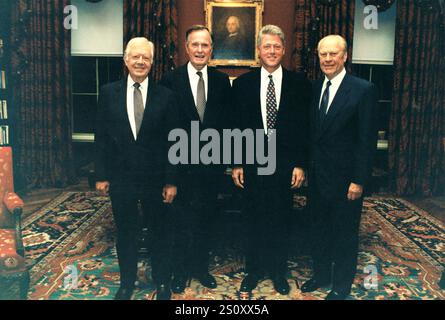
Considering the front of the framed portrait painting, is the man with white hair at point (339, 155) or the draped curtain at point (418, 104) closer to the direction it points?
the man with white hair

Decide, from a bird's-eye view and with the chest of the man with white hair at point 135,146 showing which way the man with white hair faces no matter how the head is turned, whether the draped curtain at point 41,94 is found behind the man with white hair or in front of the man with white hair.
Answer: behind

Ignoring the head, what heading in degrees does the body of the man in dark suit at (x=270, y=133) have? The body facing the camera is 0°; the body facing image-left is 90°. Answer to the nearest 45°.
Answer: approximately 0°

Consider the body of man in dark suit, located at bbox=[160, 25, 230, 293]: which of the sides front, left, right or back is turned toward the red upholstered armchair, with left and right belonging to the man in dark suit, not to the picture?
right

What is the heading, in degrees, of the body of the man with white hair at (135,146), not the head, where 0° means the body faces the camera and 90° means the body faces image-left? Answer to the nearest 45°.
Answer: approximately 0°

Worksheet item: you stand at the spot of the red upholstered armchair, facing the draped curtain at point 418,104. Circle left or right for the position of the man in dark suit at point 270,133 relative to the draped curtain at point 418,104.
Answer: right

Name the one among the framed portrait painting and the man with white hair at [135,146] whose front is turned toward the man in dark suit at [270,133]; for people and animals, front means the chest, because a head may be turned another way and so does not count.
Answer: the framed portrait painting

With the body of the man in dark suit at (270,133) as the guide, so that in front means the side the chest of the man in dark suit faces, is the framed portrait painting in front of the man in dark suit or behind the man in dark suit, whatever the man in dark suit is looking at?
behind
